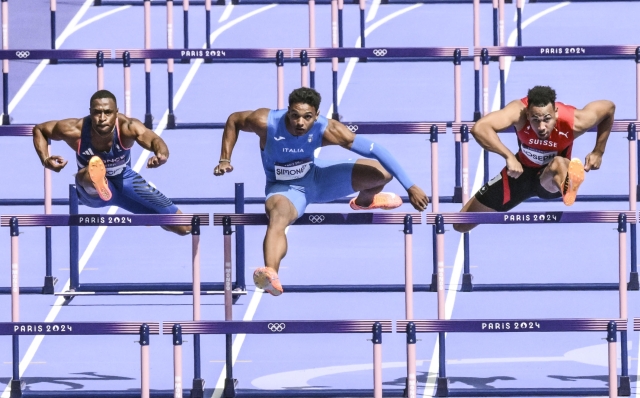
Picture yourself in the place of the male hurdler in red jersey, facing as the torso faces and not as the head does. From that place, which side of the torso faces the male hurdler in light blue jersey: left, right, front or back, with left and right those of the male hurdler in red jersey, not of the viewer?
right

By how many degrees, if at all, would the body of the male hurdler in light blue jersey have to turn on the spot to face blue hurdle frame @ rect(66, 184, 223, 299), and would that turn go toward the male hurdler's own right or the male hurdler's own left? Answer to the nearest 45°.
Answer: approximately 135° to the male hurdler's own right

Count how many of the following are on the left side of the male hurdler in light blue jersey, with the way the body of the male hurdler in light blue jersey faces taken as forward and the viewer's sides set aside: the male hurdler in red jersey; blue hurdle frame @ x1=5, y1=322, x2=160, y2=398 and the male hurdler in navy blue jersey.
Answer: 1

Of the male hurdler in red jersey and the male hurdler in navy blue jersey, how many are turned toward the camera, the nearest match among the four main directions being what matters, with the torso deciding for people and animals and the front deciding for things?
2

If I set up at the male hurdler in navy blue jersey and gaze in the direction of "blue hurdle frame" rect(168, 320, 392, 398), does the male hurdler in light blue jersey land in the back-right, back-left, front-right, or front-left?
front-left

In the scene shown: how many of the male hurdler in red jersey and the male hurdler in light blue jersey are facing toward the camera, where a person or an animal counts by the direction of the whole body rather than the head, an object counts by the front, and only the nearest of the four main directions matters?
2

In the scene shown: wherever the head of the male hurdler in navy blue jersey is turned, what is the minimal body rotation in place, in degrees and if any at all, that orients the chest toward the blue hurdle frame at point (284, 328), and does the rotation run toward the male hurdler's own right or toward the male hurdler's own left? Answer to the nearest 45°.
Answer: approximately 45° to the male hurdler's own left

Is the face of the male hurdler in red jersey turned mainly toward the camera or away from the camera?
toward the camera

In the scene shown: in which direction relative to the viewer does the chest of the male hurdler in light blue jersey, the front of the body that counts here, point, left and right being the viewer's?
facing the viewer

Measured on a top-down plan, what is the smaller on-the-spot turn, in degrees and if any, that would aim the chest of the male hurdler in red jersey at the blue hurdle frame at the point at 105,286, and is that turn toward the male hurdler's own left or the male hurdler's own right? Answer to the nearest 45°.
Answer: approximately 90° to the male hurdler's own right

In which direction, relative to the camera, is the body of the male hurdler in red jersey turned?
toward the camera

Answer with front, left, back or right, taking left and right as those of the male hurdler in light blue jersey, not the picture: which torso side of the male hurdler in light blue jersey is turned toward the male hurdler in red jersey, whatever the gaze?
left
